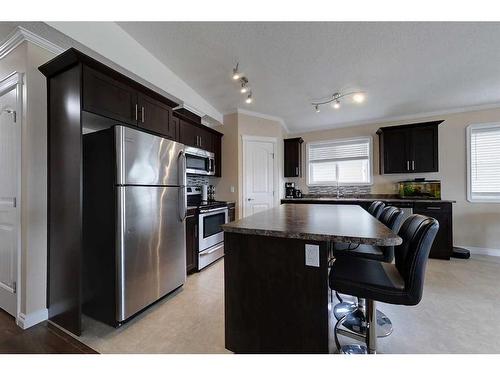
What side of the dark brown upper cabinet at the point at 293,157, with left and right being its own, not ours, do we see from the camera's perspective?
front

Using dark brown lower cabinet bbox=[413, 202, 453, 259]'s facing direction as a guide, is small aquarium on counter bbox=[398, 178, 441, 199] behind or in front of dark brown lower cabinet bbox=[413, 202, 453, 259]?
behind

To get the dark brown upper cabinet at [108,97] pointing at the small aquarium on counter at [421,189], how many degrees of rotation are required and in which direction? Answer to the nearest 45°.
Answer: approximately 45° to its left

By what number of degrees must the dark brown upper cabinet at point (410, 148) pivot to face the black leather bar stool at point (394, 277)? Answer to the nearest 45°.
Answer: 0° — it already faces it

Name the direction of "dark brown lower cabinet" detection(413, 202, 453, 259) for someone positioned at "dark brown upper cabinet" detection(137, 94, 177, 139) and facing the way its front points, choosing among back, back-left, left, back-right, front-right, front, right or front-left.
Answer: front-left

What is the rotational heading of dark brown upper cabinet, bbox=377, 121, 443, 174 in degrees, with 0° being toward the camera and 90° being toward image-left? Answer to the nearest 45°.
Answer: approximately 0°

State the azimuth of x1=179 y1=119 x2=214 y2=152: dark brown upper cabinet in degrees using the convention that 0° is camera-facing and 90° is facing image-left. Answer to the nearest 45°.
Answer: approximately 315°

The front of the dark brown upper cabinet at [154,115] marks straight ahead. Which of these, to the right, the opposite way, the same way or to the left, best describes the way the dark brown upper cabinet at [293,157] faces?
to the right

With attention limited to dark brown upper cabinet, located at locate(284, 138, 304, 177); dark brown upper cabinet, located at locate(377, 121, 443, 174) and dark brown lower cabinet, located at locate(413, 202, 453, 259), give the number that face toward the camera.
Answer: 3

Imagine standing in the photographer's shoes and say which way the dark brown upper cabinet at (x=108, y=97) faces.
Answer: facing the viewer and to the right of the viewer

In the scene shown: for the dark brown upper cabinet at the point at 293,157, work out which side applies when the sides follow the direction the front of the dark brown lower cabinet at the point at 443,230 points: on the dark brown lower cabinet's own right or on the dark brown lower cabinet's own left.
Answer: on the dark brown lower cabinet's own right

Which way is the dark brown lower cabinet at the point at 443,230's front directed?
toward the camera
